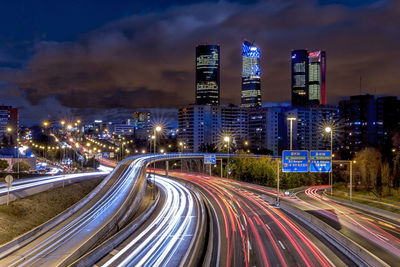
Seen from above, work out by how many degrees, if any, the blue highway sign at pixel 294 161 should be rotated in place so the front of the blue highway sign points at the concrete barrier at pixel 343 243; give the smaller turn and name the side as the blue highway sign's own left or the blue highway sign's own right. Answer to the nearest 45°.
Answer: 0° — it already faces it

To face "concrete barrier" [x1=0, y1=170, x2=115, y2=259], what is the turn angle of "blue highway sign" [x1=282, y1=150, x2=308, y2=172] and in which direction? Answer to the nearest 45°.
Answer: approximately 45° to its right

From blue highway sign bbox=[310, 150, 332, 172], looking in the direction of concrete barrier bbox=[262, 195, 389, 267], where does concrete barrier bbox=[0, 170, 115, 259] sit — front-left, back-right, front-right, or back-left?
front-right

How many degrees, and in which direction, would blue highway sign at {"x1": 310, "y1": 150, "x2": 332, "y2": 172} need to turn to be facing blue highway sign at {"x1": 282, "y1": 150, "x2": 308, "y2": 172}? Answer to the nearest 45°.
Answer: approximately 90° to its right

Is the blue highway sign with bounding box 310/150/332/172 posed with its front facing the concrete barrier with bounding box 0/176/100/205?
no

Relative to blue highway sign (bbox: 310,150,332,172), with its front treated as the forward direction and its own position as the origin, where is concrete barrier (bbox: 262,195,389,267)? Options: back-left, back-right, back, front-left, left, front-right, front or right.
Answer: front

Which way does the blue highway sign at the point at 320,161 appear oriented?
toward the camera

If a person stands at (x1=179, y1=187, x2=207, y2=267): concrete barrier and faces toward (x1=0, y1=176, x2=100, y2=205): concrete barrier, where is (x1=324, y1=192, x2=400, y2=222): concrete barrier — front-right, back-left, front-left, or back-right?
back-right

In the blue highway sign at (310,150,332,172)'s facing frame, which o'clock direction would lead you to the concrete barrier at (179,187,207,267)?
The concrete barrier is roughly at 1 o'clock from the blue highway sign.

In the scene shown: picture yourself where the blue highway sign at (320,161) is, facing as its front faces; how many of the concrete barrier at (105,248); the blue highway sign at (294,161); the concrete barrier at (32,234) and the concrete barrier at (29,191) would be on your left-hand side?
0

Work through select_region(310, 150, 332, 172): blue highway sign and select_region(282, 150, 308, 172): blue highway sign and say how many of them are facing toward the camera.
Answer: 2

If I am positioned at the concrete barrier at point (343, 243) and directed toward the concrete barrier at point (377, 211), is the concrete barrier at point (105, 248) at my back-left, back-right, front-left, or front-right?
back-left

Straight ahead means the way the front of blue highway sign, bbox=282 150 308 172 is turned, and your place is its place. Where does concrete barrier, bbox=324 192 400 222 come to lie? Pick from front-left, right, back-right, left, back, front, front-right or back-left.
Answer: left

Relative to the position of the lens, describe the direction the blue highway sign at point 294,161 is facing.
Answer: facing the viewer

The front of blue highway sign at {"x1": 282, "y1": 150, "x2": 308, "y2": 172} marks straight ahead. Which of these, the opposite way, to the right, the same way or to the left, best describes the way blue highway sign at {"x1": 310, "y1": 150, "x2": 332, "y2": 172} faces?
the same way
